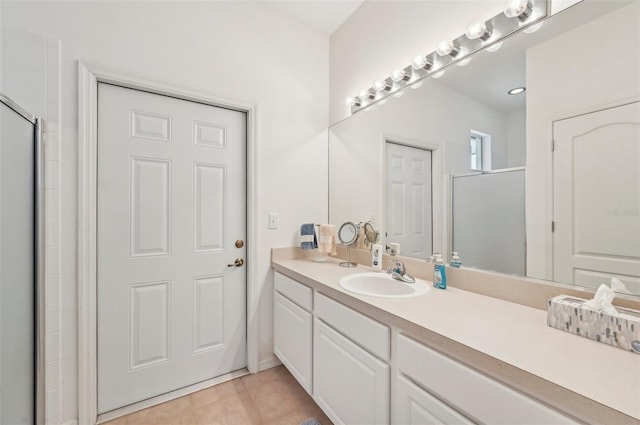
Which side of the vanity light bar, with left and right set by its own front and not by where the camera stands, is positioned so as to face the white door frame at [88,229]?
front

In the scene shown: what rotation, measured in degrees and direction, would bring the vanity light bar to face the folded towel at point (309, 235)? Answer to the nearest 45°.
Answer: approximately 45° to its right

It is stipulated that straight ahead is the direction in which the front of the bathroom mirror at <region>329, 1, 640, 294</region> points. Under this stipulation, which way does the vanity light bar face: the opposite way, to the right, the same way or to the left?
the same way

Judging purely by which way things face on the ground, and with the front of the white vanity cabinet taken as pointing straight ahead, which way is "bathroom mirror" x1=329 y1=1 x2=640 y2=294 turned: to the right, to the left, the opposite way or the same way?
the same way

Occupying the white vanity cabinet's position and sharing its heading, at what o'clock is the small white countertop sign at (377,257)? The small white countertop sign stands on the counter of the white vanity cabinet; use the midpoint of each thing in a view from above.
The small white countertop sign is roughly at 4 o'clock from the white vanity cabinet.

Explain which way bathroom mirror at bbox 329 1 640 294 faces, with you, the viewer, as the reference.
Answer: facing the viewer and to the left of the viewer

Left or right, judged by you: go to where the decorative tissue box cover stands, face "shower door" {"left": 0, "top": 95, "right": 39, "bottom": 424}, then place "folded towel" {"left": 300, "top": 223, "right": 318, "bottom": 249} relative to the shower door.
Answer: right
